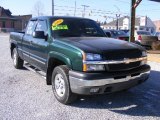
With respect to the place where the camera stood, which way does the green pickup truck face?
facing the viewer and to the right of the viewer
